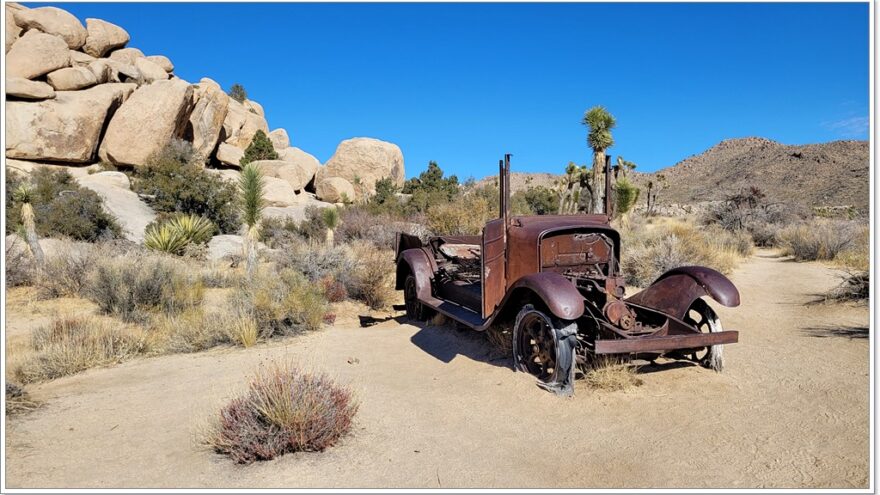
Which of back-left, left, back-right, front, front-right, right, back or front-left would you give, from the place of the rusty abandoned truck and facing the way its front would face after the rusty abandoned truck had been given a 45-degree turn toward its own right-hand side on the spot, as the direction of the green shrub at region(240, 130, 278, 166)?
back-right

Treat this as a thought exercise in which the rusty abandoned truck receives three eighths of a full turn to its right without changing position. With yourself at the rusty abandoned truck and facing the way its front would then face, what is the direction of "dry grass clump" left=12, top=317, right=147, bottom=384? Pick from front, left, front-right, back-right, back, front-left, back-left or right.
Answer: front

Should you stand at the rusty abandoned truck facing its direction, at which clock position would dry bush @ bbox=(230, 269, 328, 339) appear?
The dry bush is roughly at 5 o'clock from the rusty abandoned truck.

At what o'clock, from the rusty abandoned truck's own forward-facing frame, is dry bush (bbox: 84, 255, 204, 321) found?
The dry bush is roughly at 5 o'clock from the rusty abandoned truck.

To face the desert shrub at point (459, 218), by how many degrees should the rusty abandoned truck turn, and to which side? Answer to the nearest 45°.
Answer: approximately 135° to its left

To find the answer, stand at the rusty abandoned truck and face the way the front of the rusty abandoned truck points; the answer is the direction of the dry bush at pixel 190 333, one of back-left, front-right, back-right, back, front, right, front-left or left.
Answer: back-right

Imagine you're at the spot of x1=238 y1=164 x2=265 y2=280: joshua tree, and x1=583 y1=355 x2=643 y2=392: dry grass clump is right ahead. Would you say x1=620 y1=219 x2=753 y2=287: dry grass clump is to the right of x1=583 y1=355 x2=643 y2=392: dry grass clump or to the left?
left

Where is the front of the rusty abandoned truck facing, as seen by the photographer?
facing the viewer and to the right of the viewer

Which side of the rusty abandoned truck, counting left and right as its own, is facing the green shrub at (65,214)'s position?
back

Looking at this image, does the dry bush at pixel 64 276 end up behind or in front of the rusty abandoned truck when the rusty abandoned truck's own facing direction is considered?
behind

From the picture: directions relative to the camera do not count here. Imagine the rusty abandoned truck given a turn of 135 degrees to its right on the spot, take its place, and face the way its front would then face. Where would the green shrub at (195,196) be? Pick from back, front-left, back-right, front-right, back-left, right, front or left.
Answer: front-right

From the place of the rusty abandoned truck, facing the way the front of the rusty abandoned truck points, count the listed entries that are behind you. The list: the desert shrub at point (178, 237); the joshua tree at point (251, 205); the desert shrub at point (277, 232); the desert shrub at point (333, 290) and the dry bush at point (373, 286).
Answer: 5

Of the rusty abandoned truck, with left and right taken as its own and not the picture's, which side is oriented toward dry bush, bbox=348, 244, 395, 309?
back

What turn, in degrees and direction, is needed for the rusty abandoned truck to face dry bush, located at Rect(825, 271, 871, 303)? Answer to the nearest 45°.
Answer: approximately 90° to its left

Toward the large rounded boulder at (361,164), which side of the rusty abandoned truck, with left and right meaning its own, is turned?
back
